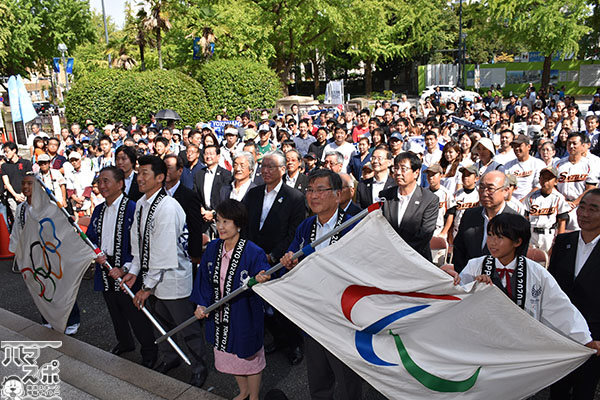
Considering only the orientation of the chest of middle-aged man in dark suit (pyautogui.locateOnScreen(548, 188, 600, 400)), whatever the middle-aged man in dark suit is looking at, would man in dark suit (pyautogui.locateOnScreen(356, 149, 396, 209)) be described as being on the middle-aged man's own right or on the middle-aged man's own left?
on the middle-aged man's own right

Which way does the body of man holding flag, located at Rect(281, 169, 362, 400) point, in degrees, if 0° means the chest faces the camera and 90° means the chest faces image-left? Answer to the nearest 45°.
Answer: approximately 45°

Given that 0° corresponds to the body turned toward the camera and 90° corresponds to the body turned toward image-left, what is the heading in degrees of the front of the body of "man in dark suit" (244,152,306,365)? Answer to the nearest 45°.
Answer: approximately 45°

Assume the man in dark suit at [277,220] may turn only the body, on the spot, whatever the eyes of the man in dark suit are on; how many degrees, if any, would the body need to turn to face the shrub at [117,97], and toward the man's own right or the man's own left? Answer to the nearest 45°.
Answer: approximately 135° to the man's own right

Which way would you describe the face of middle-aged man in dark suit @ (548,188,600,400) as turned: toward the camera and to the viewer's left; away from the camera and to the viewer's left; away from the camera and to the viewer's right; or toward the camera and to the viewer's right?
toward the camera and to the viewer's left

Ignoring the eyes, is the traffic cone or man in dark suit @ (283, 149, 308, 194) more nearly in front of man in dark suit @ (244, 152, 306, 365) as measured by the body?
the traffic cone

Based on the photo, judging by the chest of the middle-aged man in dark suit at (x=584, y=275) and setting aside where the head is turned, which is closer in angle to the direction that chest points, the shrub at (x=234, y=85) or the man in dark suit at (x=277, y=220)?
the man in dark suit

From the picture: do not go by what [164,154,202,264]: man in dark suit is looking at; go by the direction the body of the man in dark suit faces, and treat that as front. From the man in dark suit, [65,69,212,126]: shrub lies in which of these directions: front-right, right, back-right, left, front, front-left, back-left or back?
back-right

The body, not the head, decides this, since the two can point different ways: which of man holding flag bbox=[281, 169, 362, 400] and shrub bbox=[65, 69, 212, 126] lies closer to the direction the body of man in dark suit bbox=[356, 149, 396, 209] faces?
the man holding flag

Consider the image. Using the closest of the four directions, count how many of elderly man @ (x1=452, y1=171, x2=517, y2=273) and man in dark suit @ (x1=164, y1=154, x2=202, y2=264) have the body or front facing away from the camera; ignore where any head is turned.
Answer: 0

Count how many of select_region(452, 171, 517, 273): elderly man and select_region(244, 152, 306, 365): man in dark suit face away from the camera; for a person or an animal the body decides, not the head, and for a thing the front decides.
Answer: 0

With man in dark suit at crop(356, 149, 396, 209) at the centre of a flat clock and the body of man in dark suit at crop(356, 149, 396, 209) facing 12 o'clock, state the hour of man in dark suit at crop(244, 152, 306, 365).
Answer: man in dark suit at crop(244, 152, 306, 365) is roughly at 12 o'clock from man in dark suit at crop(356, 149, 396, 209).

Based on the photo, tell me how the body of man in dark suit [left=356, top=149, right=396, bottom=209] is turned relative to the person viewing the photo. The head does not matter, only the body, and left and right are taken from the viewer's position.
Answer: facing the viewer and to the left of the viewer
